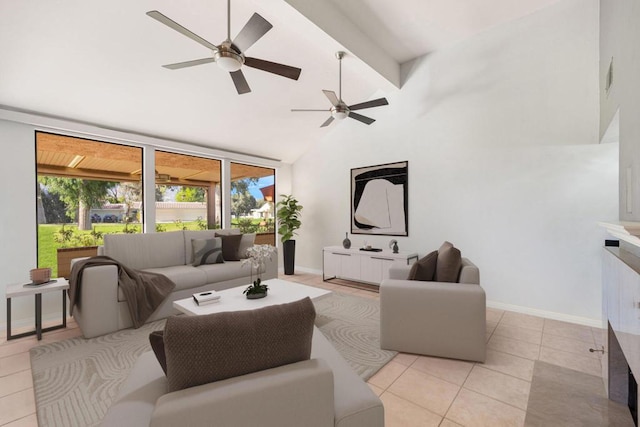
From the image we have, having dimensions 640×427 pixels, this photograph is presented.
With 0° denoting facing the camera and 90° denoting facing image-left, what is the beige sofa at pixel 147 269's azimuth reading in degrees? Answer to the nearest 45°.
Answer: approximately 315°

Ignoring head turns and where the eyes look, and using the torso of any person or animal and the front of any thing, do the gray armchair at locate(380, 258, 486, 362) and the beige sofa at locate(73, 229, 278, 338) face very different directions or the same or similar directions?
very different directions

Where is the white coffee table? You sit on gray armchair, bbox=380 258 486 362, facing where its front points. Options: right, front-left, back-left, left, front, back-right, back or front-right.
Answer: front

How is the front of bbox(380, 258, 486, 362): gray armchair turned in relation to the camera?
facing to the left of the viewer

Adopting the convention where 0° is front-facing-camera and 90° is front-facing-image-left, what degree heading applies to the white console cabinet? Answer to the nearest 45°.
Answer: approximately 45°

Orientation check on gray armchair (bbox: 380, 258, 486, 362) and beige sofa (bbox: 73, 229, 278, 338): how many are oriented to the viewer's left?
1

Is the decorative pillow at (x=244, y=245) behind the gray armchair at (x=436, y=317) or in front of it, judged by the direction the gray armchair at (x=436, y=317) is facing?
in front

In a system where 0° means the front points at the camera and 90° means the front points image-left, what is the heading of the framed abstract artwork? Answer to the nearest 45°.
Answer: approximately 45°

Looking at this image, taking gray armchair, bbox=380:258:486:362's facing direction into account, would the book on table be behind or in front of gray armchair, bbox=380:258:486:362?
in front
